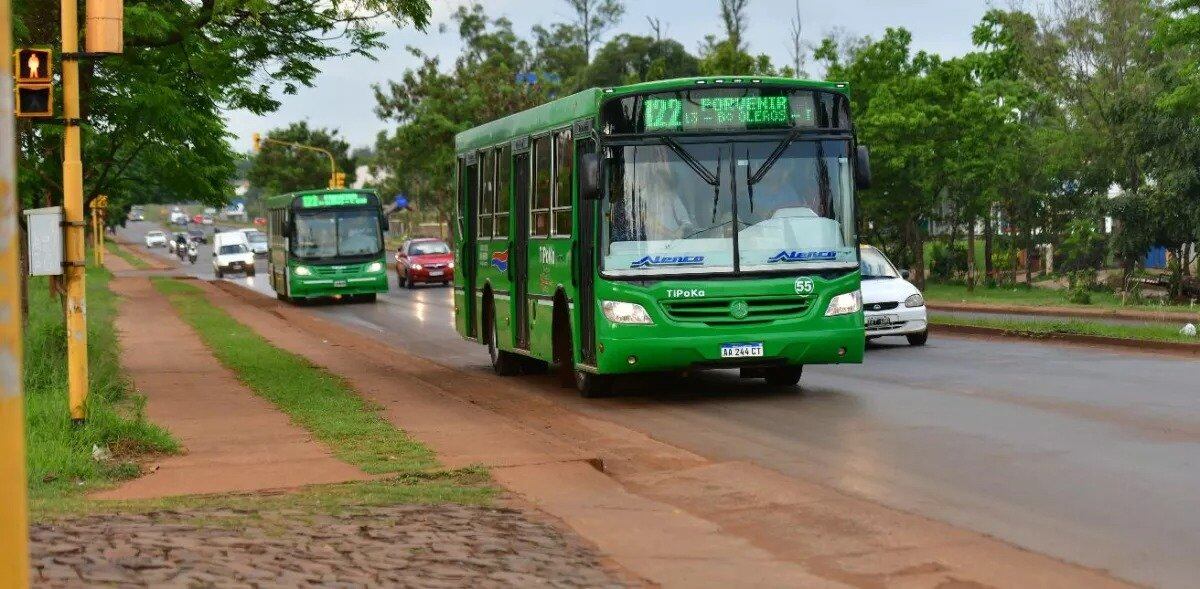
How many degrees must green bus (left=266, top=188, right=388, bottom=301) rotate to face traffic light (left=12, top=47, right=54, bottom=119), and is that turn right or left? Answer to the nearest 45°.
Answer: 0° — it already faces it

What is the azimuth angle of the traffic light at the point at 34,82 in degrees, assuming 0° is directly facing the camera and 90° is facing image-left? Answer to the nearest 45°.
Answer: approximately 0°

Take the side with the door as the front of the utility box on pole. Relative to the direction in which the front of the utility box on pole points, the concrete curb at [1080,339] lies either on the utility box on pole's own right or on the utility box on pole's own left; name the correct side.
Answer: on the utility box on pole's own left

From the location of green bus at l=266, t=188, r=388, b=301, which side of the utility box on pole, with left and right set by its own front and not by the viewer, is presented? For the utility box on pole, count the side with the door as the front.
back

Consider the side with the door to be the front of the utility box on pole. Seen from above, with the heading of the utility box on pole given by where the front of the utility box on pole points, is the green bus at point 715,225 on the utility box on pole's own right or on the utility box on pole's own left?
on the utility box on pole's own left

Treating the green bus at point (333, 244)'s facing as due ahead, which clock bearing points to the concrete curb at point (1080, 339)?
The concrete curb is roughly at 11 o'clock from the green bus.

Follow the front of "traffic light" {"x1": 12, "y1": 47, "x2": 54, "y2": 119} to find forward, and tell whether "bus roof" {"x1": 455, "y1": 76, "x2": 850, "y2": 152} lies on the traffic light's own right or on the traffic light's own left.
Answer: on the traffic light's own left

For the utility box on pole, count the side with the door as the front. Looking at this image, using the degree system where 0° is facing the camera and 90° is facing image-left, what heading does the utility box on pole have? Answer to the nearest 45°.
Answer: approximately 0°
